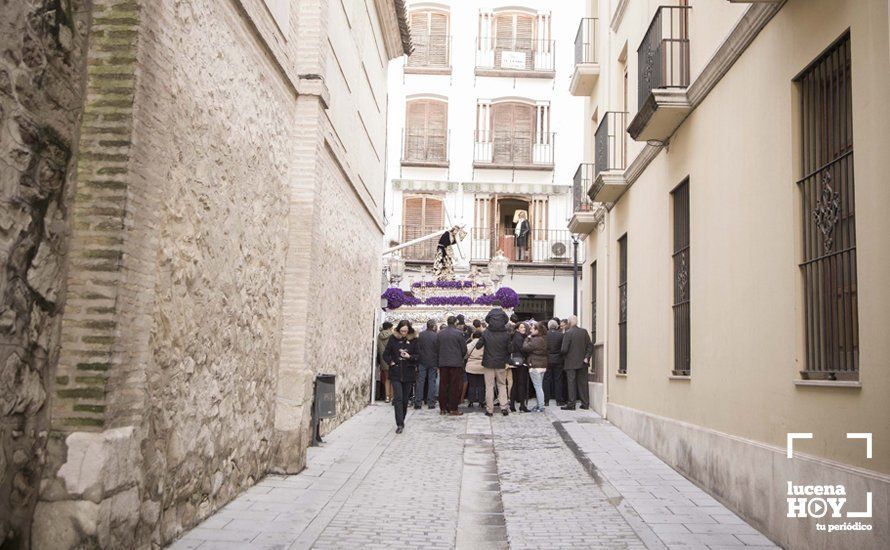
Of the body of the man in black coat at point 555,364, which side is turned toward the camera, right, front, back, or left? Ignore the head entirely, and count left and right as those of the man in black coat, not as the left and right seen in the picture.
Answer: back

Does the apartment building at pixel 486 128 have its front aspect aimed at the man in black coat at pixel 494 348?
yes

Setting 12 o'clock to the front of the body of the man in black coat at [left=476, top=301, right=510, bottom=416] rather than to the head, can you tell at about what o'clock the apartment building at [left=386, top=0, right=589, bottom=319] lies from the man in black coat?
The apartment building is roughly at 12 o'clock from the man in black coat.

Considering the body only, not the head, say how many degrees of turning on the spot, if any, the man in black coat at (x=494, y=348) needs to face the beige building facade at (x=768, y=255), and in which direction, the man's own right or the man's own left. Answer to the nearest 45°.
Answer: approximately 180°

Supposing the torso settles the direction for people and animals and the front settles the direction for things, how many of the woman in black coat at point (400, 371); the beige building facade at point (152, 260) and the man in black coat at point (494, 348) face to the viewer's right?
1

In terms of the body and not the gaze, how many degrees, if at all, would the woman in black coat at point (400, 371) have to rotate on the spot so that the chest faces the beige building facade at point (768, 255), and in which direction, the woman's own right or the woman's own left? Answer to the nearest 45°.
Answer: approximately 45° to the woman's own left

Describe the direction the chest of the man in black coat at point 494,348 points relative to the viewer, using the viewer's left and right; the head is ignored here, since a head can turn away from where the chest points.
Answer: facing away from the viewer

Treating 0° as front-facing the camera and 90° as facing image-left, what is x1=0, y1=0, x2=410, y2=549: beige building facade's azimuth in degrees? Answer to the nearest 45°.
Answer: approximately 270°

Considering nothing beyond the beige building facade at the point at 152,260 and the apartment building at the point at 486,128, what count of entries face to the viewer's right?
1

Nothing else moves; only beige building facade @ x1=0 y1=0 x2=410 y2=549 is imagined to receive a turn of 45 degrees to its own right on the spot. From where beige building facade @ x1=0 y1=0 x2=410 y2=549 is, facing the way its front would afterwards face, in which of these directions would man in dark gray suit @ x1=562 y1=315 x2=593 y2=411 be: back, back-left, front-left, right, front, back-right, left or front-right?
left
